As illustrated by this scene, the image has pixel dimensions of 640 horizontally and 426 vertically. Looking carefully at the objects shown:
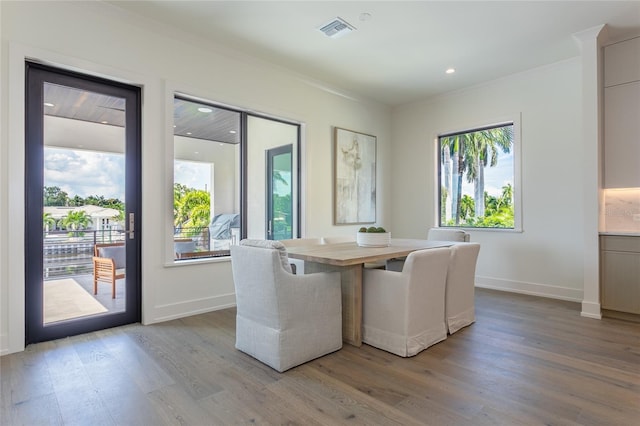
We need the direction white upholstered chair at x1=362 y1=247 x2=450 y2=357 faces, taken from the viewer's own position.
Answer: facing away from the viewer and to the left of the viewer

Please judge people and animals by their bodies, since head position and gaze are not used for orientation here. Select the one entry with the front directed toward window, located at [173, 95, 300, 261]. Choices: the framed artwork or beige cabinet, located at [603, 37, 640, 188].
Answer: the beige cabinet

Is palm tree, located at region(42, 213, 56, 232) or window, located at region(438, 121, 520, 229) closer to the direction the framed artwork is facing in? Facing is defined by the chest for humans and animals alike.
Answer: the window

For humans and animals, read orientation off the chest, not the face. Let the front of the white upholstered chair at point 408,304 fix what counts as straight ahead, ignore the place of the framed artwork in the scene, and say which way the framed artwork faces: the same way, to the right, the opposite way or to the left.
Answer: the opposite way

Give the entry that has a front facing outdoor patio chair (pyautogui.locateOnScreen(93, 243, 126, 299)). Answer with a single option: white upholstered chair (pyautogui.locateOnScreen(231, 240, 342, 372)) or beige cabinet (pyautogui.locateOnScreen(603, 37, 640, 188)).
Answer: the beige cabinet

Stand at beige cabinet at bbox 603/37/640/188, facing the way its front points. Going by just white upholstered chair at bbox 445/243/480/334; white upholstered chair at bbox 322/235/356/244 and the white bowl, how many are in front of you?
3

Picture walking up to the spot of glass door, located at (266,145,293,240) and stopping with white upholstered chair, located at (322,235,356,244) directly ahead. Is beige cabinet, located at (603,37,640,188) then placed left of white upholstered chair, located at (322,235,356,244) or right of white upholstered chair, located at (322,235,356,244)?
left

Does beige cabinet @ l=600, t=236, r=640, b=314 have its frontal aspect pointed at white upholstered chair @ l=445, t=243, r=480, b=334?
yes

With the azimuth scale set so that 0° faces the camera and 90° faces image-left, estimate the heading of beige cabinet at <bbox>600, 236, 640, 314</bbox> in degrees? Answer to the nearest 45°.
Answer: approximately 45°
